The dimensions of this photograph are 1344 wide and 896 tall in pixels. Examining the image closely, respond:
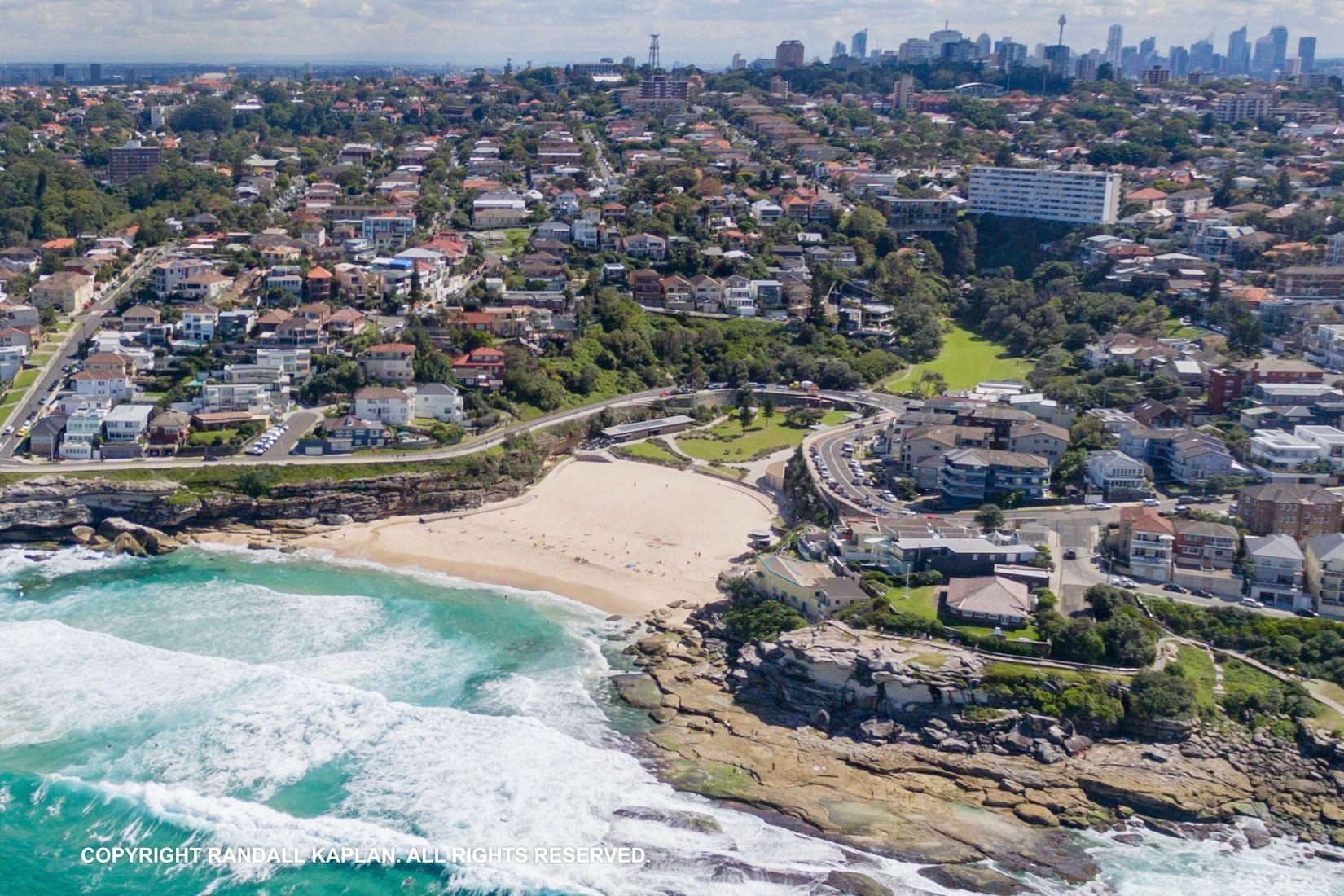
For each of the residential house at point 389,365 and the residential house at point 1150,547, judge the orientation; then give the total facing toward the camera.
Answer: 2

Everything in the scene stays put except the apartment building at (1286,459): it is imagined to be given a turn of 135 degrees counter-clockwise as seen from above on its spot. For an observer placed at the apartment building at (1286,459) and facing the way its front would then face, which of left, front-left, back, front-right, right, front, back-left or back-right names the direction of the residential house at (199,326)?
back-left

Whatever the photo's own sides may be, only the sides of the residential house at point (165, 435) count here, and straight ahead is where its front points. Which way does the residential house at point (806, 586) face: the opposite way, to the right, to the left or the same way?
to the right

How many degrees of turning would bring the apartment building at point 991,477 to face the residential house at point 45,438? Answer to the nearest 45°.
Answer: approximately 90° to its right

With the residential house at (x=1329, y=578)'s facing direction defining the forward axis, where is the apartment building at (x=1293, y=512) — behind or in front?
behind

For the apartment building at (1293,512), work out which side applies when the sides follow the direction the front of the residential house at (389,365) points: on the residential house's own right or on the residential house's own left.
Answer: on the residential house's own left

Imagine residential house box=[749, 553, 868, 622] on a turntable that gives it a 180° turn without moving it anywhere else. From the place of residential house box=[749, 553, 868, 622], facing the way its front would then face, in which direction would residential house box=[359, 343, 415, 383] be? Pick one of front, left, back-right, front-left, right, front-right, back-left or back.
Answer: left

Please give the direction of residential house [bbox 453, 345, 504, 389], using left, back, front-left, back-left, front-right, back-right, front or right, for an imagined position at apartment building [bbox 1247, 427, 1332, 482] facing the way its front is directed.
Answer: right

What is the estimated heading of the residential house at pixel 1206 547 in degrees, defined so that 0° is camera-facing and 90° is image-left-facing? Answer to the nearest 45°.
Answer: approximately 0°

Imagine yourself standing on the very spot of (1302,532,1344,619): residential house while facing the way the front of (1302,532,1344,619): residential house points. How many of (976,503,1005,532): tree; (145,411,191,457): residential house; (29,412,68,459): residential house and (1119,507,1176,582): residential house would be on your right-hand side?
4
